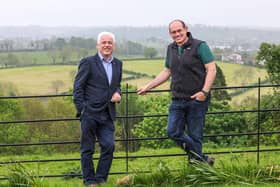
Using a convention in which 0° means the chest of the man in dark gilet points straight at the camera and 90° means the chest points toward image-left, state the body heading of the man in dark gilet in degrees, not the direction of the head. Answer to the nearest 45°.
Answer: approximately 45°

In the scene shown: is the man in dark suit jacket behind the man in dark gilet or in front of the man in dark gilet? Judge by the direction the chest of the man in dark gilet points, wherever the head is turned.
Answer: in front

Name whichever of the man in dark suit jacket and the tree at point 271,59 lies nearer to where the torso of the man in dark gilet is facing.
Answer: the man in dark suit jacket

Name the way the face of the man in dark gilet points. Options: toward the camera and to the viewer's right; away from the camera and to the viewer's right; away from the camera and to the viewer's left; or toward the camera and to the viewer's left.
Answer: toward the camera and to the viewer's left

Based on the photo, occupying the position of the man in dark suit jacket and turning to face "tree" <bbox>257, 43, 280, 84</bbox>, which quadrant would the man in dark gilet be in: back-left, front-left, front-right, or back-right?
front-right

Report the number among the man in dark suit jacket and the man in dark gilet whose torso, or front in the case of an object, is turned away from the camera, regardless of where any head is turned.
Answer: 0

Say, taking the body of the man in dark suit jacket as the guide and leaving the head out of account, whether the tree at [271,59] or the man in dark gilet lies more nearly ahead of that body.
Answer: the man in dark gilet

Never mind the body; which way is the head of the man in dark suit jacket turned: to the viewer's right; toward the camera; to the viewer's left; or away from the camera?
toward the camera

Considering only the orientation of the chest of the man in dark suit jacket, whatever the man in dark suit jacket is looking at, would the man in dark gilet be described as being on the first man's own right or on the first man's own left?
on the first man's own left

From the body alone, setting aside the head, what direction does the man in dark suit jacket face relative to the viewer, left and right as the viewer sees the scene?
facing the viewer and to the right of the viewer
